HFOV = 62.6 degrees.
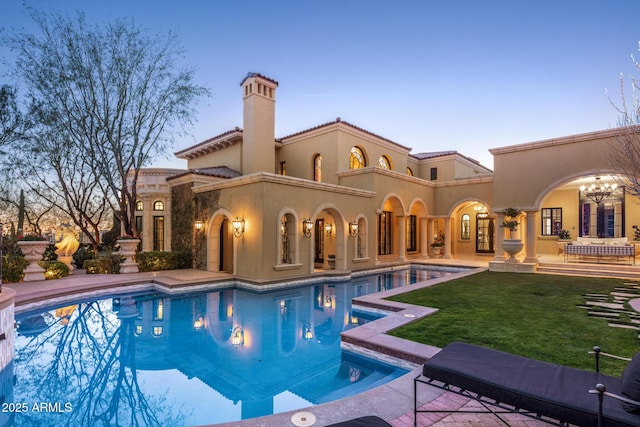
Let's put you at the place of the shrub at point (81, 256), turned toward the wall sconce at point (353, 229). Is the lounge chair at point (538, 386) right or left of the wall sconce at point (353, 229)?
right

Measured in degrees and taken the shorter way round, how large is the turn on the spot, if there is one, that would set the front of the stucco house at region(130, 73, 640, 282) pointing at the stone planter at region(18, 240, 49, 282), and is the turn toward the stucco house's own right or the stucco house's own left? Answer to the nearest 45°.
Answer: approximately 90° to the stucco house's own right

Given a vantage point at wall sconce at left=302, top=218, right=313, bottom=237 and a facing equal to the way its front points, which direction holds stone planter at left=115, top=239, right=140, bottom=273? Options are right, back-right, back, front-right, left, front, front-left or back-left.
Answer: back-right

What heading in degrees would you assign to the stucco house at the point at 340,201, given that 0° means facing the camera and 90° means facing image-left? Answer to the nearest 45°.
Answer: approximately 315°

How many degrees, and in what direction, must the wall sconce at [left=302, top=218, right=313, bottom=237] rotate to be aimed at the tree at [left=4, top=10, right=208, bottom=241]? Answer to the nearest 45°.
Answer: approximately 135° to its right

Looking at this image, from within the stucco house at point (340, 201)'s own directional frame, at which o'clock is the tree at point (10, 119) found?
The tree is roughly at 4 o'clock from the stucco house.

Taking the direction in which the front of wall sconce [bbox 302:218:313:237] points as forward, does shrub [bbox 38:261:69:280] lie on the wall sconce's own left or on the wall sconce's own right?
on the wall sconce's own right

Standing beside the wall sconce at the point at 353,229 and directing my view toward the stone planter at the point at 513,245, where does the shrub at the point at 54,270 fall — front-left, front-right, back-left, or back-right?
back-right

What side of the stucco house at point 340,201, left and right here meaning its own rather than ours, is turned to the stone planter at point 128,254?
right

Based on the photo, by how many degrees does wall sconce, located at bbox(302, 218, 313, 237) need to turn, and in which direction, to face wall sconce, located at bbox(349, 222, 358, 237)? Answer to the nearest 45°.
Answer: approximately 90° to its left
